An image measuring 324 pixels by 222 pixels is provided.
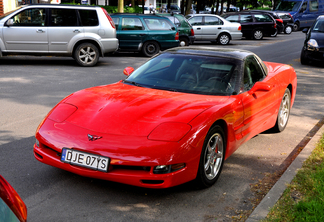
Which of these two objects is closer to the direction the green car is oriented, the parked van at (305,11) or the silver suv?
the silver suv

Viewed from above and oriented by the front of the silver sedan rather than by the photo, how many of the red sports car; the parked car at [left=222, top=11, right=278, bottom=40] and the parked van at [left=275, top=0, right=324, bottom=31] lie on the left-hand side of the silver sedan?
1

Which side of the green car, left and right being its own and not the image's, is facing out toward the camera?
left

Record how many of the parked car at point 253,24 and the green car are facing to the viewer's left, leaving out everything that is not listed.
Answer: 2

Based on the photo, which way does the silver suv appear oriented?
to the viewer's left

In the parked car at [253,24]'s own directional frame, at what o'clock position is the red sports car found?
The red sports car is roughly at 9 o'clock from the parked car.

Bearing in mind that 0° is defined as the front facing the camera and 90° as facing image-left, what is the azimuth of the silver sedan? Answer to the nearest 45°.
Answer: approximately 90°
